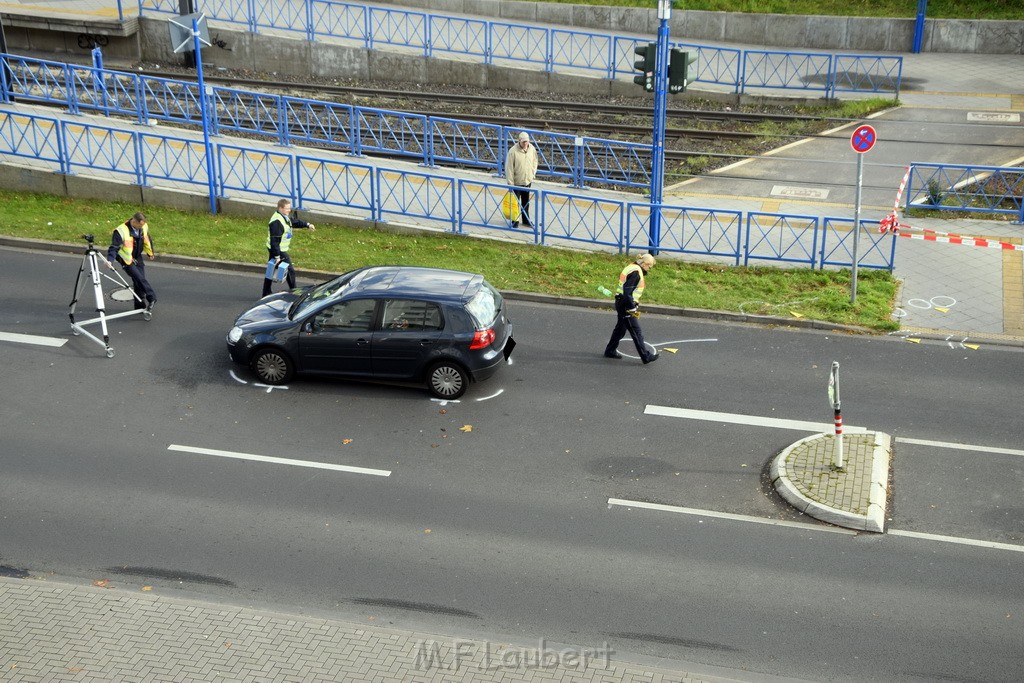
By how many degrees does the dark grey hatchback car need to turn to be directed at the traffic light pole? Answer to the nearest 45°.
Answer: approximately 135° to its right

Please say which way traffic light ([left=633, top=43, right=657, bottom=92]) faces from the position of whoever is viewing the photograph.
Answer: facing to the left of the viewer

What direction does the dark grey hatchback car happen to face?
to the viewer's left

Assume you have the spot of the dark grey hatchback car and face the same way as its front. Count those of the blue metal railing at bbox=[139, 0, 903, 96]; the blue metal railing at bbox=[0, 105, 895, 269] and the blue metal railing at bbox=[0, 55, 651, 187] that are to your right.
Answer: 3

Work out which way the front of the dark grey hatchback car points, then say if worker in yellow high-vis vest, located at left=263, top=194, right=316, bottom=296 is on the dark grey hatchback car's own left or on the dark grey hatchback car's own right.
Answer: on the dark grey hatchback car's own right
